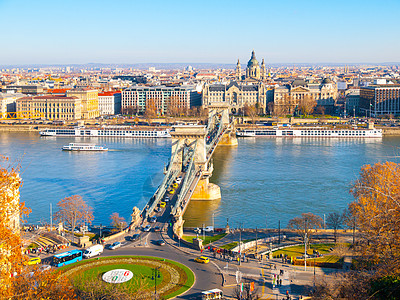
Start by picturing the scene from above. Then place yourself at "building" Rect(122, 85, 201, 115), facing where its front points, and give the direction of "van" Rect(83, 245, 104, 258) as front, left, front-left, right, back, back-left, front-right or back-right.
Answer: front

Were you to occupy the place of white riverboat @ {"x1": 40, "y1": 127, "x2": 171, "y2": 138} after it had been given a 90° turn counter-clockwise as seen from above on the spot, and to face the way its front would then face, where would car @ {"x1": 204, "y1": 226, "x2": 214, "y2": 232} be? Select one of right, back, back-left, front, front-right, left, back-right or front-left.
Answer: front

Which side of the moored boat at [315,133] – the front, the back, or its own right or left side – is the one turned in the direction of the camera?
left

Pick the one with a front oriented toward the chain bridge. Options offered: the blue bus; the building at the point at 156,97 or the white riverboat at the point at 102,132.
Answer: the building

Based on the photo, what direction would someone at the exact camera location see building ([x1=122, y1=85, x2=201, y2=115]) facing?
facing the viewer

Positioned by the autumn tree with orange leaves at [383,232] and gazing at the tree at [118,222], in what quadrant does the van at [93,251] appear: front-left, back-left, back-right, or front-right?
front-left

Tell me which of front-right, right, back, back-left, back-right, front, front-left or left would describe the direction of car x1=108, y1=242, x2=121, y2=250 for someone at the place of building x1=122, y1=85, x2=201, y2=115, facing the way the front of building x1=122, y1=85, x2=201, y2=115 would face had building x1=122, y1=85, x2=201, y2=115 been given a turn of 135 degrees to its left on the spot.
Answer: back-right

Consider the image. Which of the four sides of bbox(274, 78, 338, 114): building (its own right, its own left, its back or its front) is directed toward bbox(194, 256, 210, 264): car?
front

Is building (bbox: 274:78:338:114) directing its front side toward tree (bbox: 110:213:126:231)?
yes

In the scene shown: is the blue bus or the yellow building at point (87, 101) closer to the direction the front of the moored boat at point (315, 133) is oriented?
the yellow building

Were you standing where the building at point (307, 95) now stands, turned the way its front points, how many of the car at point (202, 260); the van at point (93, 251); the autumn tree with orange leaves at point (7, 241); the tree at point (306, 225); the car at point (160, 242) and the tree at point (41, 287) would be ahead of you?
6

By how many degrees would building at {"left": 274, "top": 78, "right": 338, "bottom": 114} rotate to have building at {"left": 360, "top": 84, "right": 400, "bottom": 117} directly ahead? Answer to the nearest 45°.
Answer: approximately 45° to its left

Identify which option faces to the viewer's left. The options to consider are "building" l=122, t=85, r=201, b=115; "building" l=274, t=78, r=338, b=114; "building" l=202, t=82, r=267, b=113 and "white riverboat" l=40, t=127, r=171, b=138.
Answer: the white riverboat

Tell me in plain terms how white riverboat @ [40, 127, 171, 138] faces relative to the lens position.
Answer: facing to the left of the viewer

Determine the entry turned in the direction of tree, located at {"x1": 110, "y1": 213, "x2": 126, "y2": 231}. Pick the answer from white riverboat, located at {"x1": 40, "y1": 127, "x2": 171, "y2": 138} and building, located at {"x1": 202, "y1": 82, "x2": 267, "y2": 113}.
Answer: the building
